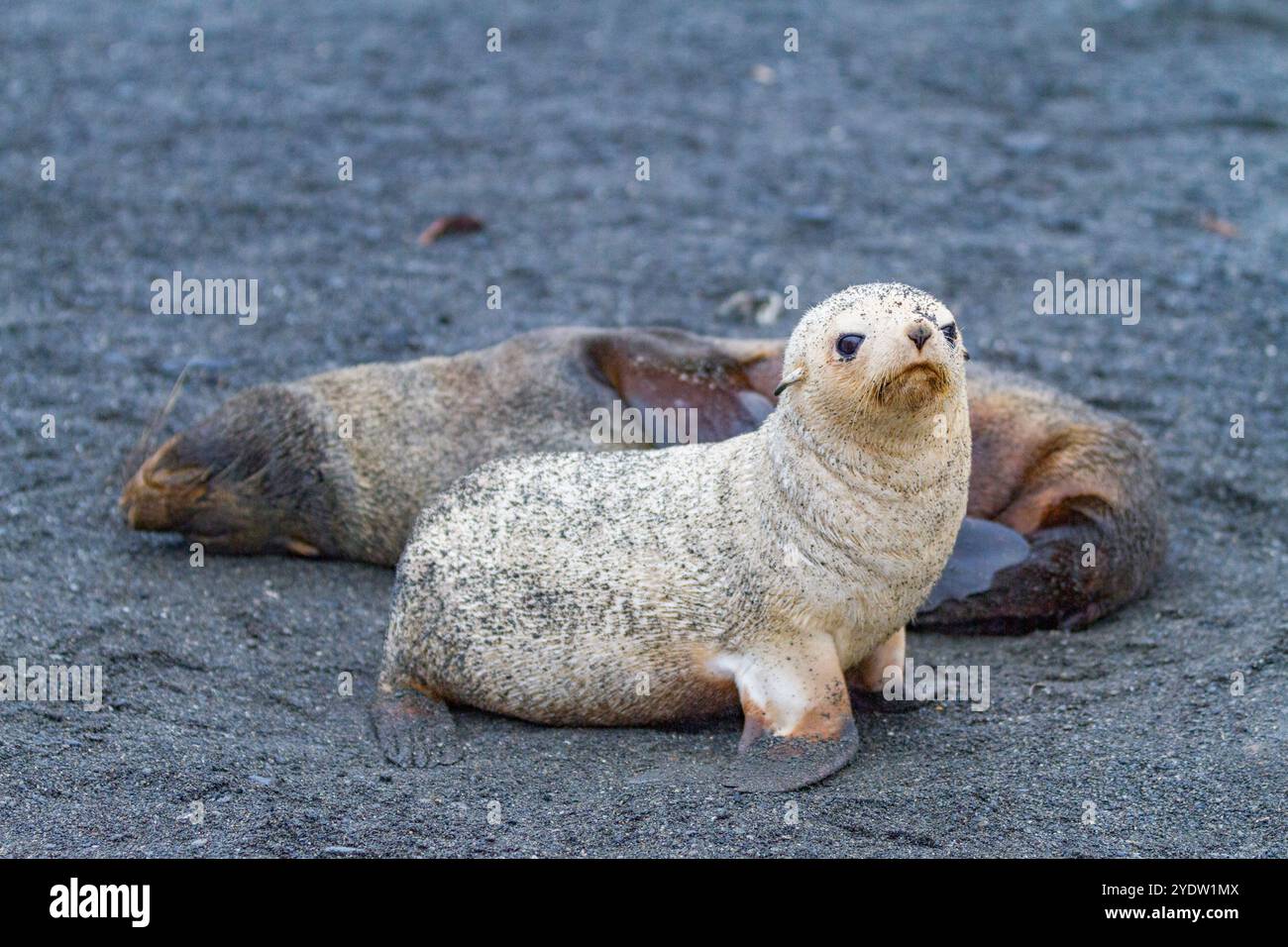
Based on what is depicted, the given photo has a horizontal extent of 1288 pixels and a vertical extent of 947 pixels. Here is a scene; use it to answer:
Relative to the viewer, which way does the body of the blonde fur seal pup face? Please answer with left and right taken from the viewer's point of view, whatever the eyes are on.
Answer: facing the viewer and to the right of the viewer
